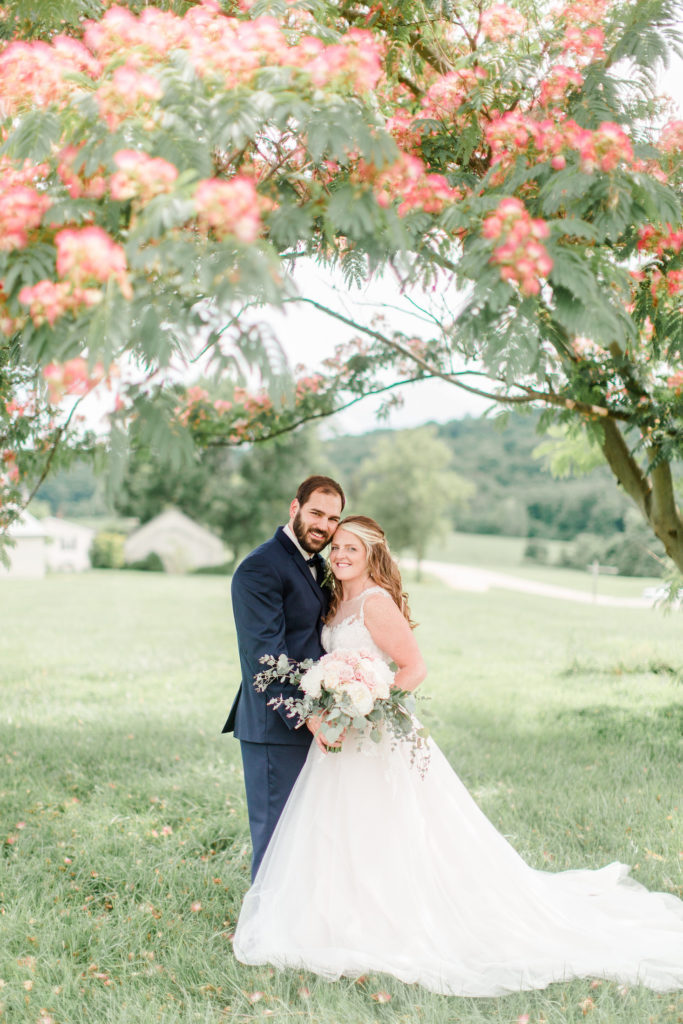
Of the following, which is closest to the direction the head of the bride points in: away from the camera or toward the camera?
toward the camera

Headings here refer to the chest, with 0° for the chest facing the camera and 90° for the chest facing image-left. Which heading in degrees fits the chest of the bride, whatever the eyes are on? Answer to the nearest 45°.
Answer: approximately 45°
